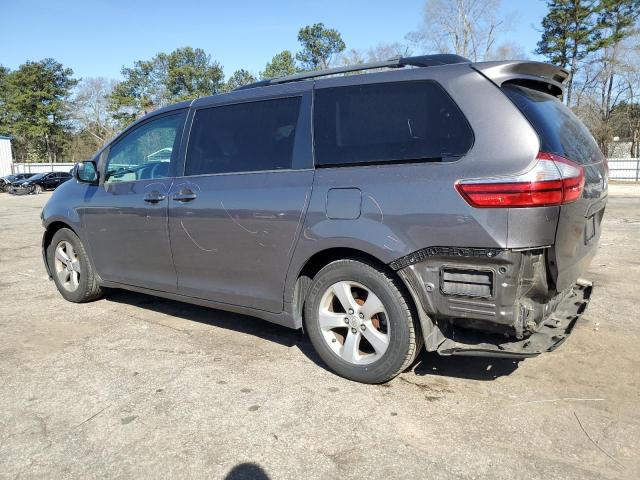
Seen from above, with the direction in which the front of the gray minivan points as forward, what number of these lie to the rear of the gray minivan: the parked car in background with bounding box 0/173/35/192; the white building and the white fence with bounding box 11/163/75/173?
0

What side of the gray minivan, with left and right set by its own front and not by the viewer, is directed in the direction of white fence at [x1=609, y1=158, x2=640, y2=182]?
right

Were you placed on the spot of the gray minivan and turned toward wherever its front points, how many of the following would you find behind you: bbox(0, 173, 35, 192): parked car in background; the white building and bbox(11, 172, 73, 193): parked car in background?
0

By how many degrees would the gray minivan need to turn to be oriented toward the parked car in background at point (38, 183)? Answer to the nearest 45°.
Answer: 0° — it already faces it

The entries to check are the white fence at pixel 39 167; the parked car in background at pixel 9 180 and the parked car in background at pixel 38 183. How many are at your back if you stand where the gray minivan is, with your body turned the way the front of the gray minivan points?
0

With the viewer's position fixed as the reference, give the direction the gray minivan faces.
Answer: facing away from the viewer and to the left of the viewer

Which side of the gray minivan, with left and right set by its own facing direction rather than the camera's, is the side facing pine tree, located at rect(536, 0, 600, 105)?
right

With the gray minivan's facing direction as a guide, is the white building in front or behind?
in front

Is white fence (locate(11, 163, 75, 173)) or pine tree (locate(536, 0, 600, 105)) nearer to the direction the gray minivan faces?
the white fence

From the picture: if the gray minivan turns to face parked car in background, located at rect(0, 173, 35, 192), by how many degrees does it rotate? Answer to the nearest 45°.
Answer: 0° — it already faces it

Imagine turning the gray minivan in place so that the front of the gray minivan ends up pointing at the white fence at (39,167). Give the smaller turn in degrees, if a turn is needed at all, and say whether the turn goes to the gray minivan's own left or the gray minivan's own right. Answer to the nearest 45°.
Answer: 0° — it already faces it

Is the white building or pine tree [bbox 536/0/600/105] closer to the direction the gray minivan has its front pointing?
the white building

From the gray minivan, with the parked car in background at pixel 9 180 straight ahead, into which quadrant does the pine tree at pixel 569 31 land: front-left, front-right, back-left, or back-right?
front-right
